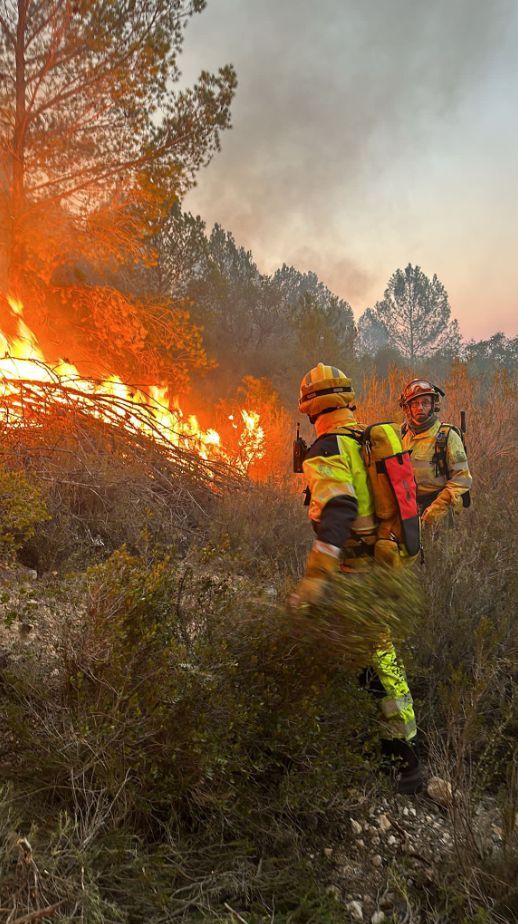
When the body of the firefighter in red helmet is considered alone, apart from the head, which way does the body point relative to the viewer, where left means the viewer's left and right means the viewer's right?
facing the viewer and to the left of the viewer

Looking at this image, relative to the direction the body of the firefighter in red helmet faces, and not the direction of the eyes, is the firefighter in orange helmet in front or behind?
in front

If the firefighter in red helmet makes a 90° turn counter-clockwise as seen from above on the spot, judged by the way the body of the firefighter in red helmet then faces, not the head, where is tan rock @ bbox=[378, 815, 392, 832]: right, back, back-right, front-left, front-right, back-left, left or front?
front-right

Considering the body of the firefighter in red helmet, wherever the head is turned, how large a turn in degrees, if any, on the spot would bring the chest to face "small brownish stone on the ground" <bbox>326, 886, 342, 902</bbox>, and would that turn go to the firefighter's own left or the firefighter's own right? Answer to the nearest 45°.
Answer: approximately 45° to the firefighter's own left

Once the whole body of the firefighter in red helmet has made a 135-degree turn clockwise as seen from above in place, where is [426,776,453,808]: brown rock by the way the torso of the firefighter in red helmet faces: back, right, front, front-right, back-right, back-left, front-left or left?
back

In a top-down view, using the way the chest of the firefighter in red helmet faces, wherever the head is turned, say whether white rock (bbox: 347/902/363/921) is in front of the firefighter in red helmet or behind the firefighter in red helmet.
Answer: in front

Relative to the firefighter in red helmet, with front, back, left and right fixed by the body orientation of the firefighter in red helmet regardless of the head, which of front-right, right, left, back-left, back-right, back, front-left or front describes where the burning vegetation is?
front-right

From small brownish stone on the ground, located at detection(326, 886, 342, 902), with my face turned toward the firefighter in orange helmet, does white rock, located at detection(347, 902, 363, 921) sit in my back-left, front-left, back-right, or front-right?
back-right
